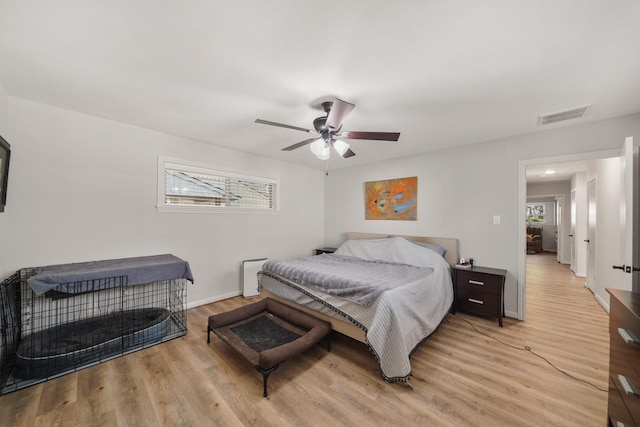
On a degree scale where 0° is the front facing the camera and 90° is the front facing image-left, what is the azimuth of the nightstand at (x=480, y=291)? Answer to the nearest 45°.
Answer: approximately 45°

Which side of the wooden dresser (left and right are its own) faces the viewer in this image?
left

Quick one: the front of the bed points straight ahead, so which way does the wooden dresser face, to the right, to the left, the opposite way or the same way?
to the right

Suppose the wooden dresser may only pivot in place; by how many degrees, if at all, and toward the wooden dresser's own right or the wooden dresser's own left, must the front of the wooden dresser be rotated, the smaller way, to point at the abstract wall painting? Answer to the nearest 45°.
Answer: approximately 45° to the wooden dresser's own right

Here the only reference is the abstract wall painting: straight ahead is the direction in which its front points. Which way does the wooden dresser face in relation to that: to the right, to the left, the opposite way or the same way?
to the right

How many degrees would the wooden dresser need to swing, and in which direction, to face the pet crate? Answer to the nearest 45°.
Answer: approximately 45° to its left

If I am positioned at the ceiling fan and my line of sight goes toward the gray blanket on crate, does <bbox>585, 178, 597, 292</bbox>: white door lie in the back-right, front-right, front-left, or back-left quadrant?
back-right
